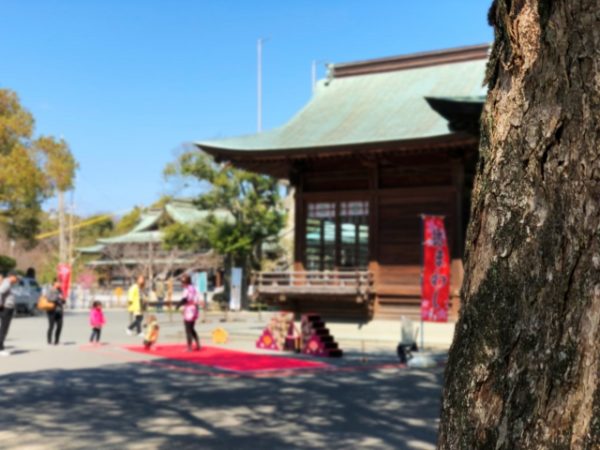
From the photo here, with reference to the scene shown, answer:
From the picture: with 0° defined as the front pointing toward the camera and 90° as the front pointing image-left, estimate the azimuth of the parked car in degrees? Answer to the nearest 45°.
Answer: approximately 0°

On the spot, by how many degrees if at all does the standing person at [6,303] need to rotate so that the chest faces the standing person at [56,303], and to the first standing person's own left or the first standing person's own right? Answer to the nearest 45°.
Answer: approximately 45° to the first standing person's own left

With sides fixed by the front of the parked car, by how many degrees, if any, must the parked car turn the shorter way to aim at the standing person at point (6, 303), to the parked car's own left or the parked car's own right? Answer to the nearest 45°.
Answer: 0° — it already faces them

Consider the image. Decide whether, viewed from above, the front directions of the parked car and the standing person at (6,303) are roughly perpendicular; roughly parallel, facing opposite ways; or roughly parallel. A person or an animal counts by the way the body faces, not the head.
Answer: roughly perpendicular

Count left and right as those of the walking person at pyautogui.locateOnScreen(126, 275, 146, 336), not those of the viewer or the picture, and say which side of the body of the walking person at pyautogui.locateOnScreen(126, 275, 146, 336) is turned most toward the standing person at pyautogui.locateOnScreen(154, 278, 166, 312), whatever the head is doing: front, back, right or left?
left
